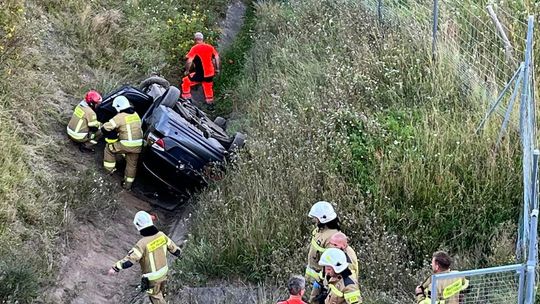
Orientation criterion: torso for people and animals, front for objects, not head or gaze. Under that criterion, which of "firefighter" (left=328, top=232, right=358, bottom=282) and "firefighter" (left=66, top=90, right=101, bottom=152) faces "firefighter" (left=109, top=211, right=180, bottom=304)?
"firefighter" (left=328, top=232, right=358, bottom=282)

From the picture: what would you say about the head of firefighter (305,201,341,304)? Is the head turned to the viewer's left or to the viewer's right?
to the viewer's left

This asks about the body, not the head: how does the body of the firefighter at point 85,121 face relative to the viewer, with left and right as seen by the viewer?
facing away from the viewer and to the right of the viewer

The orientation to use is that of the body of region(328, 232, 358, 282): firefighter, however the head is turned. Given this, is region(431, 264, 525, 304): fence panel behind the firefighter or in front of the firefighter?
behind

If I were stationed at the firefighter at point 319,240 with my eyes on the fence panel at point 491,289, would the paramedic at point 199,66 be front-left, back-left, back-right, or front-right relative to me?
back-left

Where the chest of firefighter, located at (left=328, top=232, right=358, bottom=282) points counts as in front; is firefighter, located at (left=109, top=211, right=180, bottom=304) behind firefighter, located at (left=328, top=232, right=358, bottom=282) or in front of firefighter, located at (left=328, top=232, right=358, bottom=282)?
in front

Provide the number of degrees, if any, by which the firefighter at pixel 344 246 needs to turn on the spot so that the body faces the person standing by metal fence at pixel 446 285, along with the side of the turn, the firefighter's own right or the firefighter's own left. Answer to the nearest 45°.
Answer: approximately 180°

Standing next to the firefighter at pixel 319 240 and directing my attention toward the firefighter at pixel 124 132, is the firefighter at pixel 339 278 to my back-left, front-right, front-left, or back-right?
back-left

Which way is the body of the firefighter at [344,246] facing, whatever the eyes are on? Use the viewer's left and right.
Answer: facing to the left of the viewer
